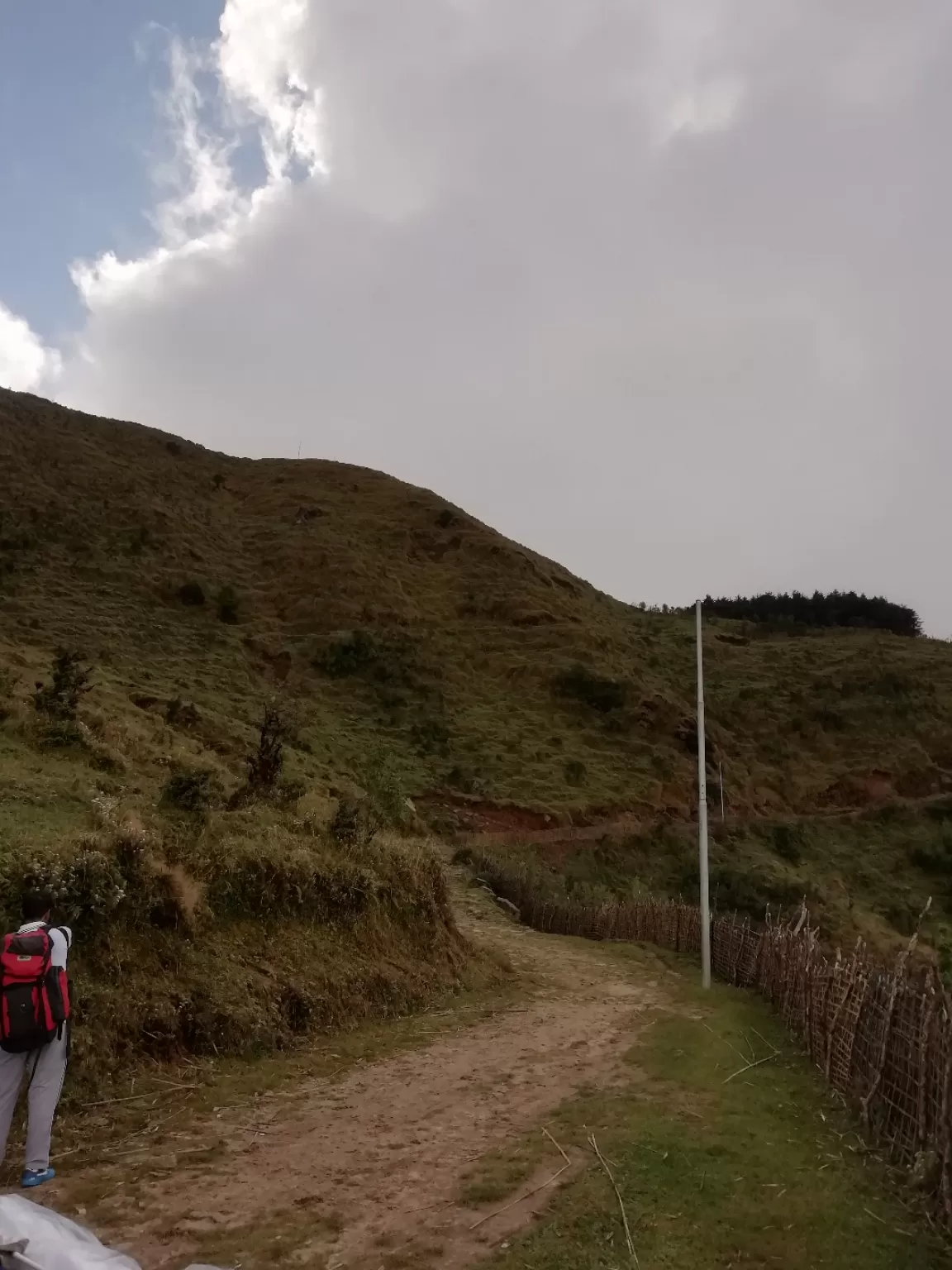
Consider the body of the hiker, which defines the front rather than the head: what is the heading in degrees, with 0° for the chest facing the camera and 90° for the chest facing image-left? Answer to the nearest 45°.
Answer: approximately 225°

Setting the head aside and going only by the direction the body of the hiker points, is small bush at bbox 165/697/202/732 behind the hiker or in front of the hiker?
in front

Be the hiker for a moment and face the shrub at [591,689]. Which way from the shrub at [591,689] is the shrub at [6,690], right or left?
left

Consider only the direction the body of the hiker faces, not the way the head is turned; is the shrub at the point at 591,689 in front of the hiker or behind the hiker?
in front

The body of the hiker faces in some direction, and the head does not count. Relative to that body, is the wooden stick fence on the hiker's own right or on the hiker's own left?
on the hiker's own right

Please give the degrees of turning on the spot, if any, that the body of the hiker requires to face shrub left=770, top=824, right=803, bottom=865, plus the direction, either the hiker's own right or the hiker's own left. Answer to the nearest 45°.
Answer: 0° — they already face it

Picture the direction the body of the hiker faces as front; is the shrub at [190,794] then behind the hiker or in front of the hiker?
in front

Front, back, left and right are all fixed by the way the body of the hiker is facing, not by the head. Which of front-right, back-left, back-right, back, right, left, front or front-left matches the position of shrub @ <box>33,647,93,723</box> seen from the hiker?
front-left

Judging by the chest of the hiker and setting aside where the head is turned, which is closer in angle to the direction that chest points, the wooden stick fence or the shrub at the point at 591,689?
the shrub

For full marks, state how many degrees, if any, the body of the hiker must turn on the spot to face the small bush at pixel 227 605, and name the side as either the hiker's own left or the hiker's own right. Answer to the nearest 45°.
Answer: approximately 45° to the hiker's own left

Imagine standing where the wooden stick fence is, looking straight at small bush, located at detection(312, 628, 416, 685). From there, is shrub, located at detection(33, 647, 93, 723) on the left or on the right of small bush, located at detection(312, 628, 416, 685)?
left
